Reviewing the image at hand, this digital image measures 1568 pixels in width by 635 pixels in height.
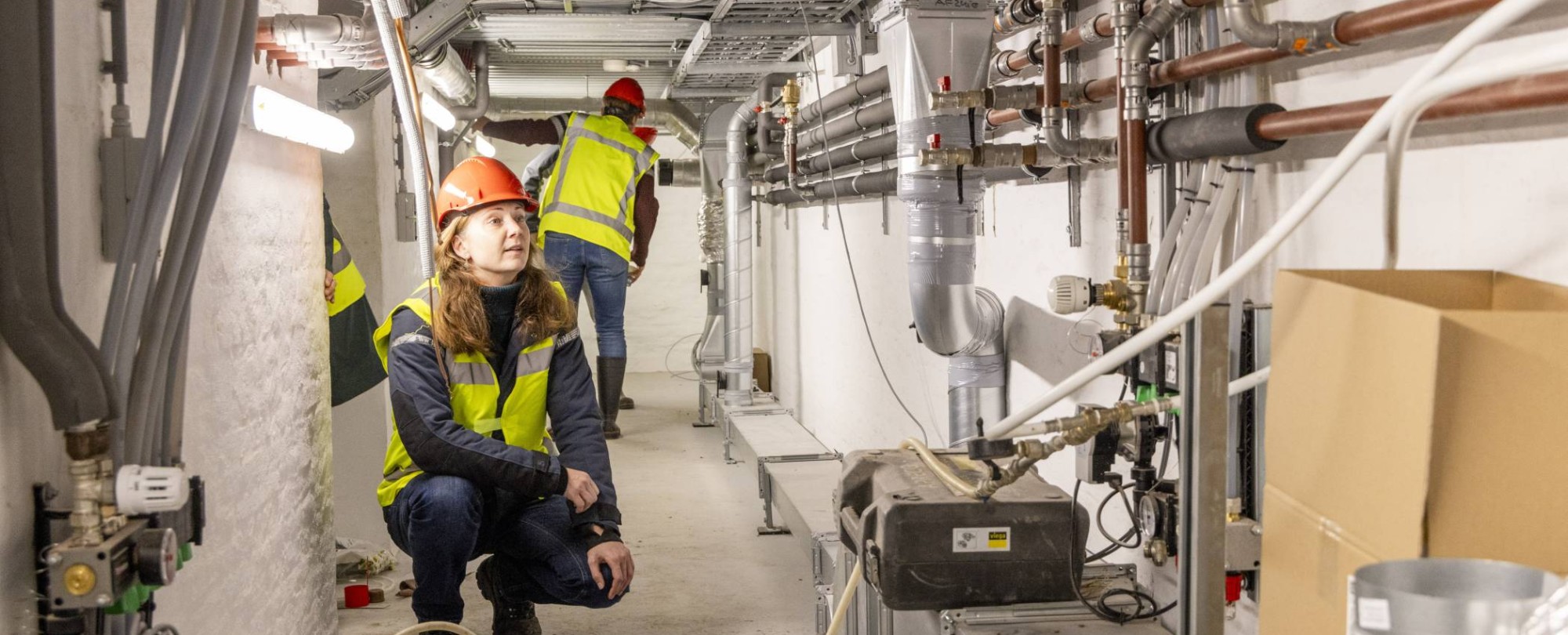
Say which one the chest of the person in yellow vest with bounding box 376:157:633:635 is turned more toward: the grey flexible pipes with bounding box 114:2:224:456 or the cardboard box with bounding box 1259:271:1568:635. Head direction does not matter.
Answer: the cardboard box

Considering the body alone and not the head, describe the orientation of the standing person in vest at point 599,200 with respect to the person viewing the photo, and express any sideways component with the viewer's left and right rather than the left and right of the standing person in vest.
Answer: facing away from the viewer

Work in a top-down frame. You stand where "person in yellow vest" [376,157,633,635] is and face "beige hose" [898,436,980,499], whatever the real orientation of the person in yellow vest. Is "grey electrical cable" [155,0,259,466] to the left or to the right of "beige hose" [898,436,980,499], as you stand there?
right

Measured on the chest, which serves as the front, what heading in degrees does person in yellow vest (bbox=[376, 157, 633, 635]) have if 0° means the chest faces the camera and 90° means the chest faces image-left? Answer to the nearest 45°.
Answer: approximately 315°

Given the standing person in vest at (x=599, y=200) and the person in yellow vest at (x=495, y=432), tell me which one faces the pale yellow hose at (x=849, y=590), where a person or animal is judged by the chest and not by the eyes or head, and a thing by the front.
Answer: the person in yellow vest

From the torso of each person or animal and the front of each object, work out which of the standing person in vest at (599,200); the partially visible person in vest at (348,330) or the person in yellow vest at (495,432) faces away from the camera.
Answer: the standing person in vest at (599,200)

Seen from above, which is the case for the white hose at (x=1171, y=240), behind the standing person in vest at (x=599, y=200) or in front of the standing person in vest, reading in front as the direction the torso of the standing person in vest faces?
behind

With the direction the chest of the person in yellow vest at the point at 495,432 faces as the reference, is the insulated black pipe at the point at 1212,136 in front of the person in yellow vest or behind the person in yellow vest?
in front

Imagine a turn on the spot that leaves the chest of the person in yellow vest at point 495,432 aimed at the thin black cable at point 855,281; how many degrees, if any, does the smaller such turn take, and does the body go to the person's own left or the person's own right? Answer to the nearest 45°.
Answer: approximately 90° to the person's own left

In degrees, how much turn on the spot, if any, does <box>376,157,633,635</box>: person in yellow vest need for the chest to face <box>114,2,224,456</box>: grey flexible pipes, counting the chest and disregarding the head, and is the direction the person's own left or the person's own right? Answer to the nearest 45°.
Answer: approximately 45° to the person's own right

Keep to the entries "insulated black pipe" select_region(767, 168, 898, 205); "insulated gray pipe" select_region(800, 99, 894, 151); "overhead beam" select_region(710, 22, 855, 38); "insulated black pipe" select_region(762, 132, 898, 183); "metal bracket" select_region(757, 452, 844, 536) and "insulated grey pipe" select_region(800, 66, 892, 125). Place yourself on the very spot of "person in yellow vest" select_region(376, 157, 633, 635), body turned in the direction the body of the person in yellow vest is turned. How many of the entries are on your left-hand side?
6

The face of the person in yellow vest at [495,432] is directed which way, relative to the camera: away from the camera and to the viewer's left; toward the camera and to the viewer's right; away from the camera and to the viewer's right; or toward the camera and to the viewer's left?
toward the camera and to the viewer's right

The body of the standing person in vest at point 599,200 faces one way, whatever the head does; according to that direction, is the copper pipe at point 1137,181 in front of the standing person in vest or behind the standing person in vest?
behind

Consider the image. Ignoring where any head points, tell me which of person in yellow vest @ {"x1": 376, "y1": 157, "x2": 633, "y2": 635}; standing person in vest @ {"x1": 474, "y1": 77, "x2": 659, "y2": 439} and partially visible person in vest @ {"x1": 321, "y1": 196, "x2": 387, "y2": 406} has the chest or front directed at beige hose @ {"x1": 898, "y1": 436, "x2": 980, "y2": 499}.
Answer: the person in yellow vest

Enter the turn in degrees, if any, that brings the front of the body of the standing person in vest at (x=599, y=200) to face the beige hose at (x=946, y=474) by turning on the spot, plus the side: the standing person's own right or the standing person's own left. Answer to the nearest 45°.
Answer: approximately 180°
